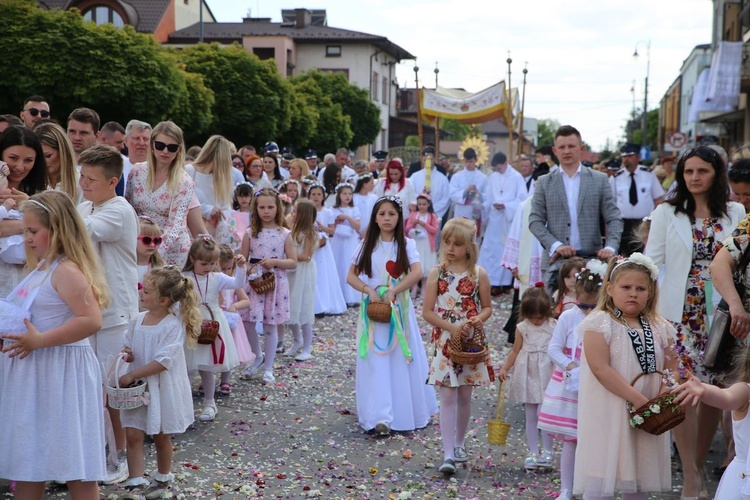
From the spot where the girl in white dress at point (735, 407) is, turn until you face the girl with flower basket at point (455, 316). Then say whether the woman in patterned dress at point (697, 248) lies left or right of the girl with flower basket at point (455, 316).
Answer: right

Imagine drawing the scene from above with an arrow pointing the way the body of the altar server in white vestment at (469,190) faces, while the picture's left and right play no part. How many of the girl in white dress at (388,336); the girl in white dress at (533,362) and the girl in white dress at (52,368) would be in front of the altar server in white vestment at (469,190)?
3

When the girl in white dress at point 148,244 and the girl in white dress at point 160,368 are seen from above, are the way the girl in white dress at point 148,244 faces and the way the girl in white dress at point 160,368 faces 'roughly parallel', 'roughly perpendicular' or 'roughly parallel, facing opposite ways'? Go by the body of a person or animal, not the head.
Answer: roughly parallel

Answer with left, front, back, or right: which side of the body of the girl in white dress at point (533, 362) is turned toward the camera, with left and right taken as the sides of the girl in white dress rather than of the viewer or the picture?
front

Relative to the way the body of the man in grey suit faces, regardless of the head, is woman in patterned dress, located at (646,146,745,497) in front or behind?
in front

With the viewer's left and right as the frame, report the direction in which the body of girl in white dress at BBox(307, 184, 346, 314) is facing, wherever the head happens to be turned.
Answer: facing the viewer and to the left of the viewer
